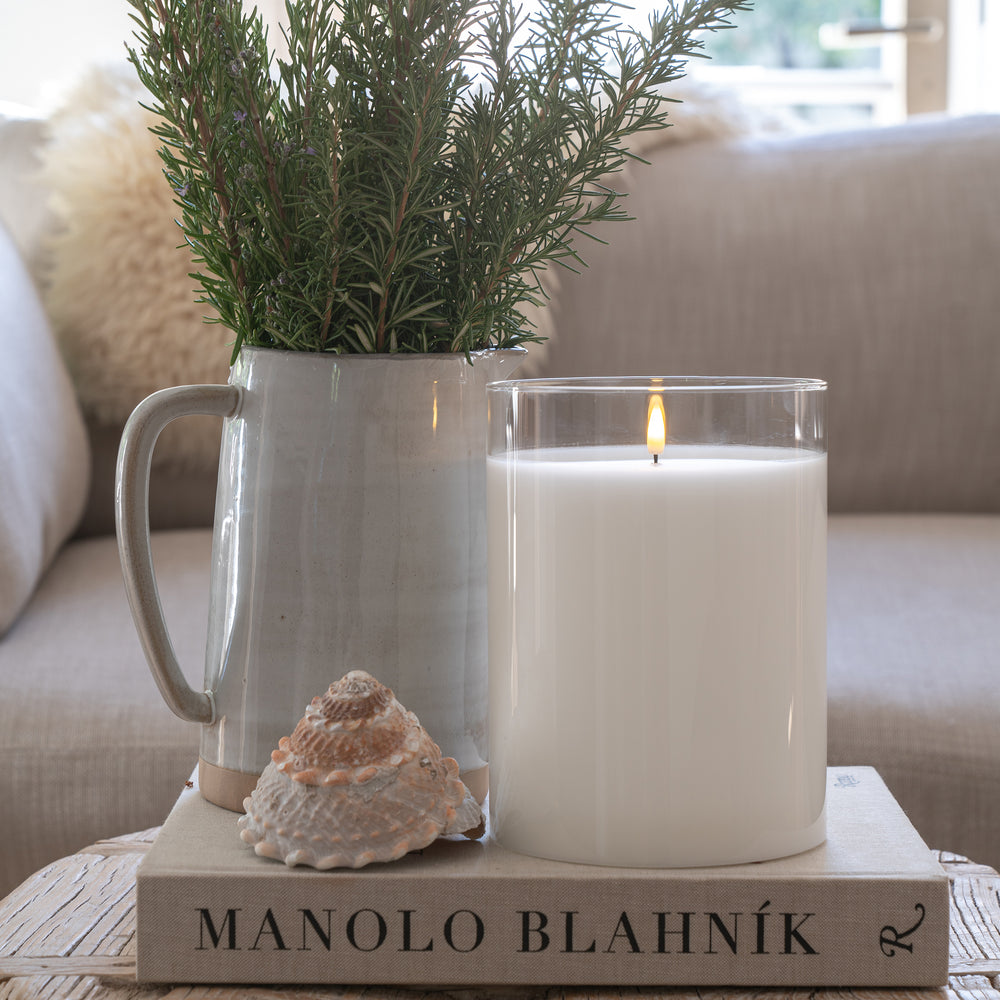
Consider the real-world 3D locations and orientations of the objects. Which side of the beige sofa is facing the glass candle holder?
front

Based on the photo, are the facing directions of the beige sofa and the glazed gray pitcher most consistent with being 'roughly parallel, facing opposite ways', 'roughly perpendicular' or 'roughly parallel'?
roughly perpendicular

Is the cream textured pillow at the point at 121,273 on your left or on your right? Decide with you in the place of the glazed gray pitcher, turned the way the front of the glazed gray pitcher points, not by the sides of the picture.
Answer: on your left

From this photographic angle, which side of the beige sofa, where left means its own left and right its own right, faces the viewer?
front

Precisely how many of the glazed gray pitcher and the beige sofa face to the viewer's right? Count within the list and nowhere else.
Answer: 1

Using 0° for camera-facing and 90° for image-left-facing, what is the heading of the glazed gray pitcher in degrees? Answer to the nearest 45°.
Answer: approximately 270°

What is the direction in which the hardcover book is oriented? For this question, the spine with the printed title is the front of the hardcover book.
toward the camera

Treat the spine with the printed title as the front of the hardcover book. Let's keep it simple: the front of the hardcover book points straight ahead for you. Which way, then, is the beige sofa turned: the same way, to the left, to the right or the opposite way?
the same way
